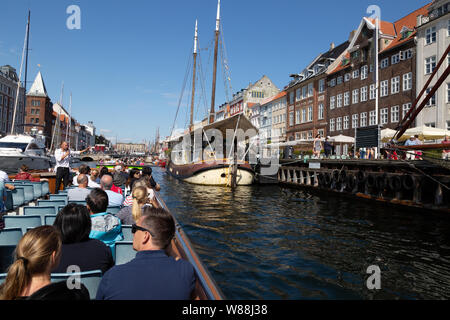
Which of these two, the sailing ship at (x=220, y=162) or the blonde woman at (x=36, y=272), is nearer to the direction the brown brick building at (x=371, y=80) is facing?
the sailing ship

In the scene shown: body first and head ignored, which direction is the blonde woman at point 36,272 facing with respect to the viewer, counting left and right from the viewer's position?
facing away from the viewer and to the right of the viewer

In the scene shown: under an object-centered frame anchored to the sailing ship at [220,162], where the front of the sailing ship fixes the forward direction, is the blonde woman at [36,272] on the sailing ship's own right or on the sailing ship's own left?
on the sailing ship's own left

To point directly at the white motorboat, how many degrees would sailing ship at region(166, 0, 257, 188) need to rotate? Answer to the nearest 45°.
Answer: approximately 45° to its left

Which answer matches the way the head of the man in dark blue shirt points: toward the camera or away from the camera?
away from the camera

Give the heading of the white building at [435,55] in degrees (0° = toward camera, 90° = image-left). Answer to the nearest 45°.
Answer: approximately 45°

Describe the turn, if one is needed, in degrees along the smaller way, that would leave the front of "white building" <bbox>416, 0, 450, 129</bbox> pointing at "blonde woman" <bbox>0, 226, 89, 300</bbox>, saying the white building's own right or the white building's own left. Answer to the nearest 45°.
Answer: approximately 45° to the white building's own left

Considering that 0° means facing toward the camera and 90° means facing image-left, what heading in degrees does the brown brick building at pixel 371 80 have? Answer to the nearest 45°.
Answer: approximately 45°
